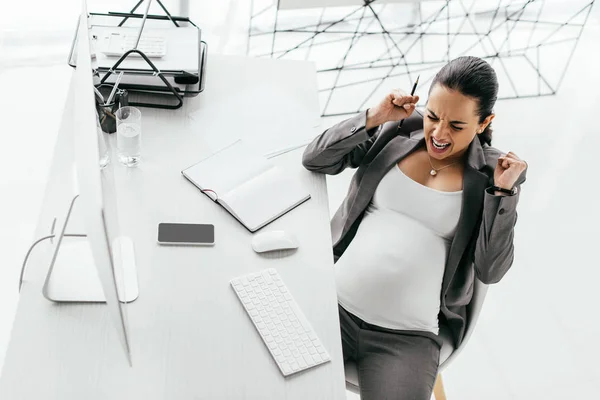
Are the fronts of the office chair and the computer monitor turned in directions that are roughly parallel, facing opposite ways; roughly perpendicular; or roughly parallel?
roughly parallel, facing opposite ways

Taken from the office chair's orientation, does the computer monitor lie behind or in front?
in front

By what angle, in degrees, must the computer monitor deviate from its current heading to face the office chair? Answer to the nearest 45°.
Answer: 0° — it already faces it

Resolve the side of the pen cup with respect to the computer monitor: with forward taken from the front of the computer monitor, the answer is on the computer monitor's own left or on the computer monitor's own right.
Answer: on the computer monitor's own left

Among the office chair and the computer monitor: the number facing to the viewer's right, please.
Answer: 1

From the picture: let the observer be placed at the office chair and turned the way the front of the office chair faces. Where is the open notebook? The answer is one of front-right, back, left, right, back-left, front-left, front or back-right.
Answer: front-right

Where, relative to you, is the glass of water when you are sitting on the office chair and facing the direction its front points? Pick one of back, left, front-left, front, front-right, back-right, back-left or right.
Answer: front-right

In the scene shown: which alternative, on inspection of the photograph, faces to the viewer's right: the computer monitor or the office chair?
the computer monitor

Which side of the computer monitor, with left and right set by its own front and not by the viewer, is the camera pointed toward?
right

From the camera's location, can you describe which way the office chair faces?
facing the viewer and to the left of the viewer

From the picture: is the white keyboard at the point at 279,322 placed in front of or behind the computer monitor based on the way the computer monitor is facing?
in front
